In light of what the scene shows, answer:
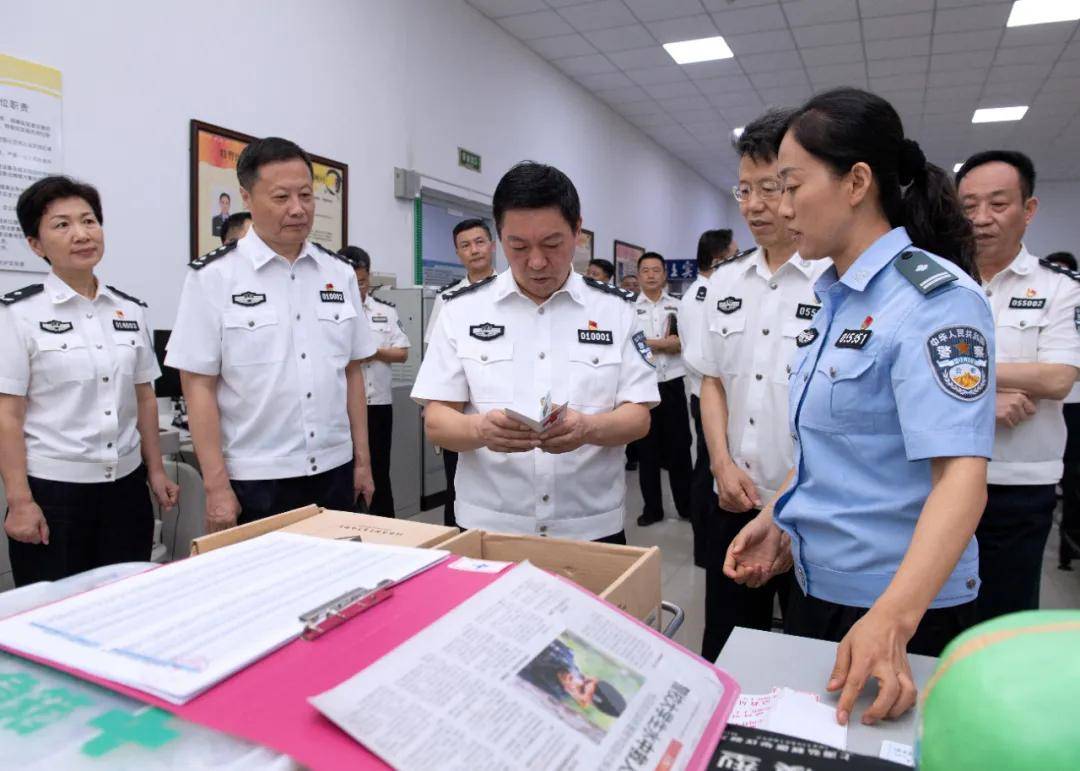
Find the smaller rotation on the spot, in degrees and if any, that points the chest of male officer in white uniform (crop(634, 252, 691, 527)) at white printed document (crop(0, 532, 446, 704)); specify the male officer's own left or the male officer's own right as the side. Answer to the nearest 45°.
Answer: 0° — they already face it

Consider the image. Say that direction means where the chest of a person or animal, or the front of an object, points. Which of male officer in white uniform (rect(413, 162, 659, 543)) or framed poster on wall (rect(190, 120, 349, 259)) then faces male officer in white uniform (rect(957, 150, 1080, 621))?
the framed poster on wall

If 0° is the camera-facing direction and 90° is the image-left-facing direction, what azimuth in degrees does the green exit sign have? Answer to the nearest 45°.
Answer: approximately 315°

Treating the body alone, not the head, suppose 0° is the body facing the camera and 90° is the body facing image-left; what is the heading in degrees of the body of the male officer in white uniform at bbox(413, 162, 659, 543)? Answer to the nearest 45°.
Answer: approximately 0°

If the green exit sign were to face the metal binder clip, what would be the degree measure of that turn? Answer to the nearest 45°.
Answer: approximately 45° to its right

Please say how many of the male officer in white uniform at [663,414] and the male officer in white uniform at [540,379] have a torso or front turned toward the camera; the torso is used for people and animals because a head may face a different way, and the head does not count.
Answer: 2

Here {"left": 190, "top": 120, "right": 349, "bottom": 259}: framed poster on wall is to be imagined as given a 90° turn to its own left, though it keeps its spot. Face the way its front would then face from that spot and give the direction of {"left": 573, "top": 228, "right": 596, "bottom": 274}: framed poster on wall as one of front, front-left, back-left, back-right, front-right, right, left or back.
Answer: front

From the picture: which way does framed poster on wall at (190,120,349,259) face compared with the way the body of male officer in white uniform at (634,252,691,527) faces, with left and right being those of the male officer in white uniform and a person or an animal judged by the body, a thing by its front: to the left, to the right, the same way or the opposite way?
to the left

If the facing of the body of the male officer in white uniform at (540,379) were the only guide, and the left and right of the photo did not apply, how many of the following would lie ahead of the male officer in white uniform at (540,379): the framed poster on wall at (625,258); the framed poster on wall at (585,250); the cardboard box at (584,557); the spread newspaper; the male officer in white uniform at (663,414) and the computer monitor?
2

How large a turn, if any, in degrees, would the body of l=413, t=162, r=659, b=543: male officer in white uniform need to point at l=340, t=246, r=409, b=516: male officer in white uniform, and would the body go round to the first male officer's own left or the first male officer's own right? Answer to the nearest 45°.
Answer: approximately 180°

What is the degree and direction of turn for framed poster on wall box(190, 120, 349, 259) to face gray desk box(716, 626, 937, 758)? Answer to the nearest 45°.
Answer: approximately 45° to its right
